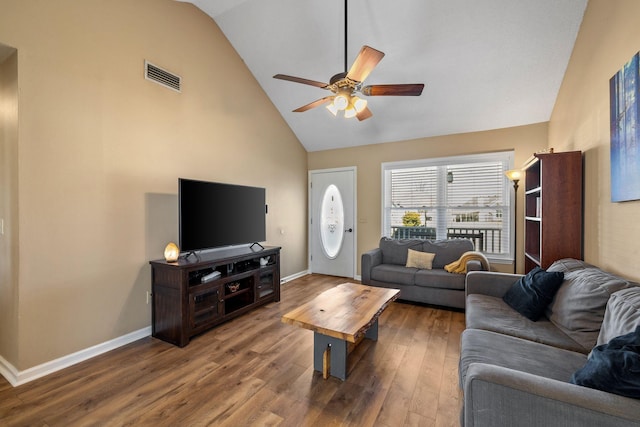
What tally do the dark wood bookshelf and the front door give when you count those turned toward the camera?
1

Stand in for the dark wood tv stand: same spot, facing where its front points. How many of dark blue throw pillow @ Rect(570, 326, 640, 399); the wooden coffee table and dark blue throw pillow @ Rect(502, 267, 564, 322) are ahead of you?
3

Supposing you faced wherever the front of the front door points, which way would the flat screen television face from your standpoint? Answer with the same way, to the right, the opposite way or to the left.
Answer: to the left

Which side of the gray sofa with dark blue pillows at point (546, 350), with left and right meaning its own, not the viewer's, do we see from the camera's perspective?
left

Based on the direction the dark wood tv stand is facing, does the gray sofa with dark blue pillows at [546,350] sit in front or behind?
in front

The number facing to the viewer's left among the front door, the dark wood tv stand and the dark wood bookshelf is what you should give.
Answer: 1

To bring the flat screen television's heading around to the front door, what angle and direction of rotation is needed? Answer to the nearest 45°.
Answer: approximately 90° to its left

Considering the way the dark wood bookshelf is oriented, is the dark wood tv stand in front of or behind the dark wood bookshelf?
in front

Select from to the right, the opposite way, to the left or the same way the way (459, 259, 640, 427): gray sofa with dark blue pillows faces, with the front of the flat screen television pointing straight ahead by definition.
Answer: the opposite way

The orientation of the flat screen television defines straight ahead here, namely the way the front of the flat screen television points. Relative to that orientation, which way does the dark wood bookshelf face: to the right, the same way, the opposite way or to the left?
the opposite way

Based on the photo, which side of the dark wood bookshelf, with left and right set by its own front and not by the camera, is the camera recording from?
left

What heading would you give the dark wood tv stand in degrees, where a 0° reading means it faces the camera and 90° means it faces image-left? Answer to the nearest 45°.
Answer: approximately 315°

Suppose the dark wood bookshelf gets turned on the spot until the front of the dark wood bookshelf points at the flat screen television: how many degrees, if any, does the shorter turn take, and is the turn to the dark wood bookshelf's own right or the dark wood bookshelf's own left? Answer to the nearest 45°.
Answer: approximately 45° to the dark wood bookshelf's own left

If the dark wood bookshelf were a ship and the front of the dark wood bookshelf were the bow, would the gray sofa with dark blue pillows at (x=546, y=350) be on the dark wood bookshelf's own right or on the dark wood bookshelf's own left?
on the dark wood bookshelf's own left

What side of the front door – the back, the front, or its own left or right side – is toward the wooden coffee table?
front

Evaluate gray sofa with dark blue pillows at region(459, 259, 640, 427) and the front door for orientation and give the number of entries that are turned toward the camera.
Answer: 1
